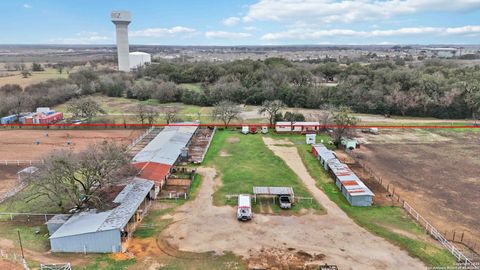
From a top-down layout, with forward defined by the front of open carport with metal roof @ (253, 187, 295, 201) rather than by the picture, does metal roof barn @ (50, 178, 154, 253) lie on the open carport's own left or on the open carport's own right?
on the open carport's own right

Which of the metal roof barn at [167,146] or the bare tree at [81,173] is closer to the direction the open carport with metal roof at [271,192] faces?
the bare tree

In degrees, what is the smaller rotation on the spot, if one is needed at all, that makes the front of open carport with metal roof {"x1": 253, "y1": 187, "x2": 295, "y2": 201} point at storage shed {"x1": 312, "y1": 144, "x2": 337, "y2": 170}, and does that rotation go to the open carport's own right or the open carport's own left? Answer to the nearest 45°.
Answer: approximately 135° to the open carport's own left

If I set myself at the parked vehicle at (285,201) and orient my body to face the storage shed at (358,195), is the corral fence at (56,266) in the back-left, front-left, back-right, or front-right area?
back-right

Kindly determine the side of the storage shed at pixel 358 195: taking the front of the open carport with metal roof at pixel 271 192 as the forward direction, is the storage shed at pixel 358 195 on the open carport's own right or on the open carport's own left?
on the open carport's own left

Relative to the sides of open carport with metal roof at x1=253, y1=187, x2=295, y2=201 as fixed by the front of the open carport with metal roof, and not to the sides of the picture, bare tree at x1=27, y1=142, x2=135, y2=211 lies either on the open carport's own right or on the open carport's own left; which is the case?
on the open carport's own right

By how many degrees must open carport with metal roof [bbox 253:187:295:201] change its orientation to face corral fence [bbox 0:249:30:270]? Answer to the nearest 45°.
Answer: approximately 45° to its right

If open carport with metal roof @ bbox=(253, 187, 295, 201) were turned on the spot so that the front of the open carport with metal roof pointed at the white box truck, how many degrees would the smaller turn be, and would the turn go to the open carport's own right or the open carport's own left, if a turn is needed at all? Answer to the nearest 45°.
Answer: approximately 45° to the open carport's own right

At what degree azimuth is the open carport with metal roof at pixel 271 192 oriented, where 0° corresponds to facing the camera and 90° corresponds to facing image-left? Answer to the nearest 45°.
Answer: approximately 0°

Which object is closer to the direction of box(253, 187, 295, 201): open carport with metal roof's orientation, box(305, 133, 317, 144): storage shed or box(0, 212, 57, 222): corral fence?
the corral fence

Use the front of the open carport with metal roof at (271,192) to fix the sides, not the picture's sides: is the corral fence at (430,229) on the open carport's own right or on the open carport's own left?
on the open carport's own left

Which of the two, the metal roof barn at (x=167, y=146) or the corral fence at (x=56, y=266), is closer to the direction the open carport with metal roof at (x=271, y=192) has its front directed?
the corral fence

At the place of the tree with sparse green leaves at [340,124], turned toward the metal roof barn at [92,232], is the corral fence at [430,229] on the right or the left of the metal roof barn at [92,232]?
left
